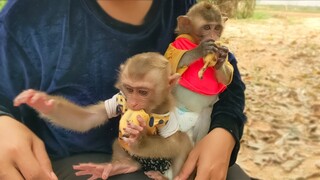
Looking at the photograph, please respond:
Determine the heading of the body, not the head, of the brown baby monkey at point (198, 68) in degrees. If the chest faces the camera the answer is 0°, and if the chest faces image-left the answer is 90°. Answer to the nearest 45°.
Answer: approximately 315°

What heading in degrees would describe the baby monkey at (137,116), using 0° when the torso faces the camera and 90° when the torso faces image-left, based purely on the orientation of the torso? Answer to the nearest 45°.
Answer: approximately 45°
